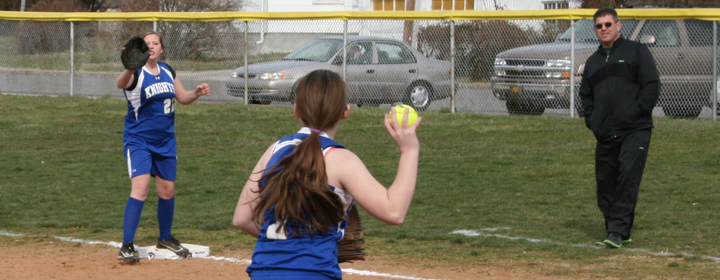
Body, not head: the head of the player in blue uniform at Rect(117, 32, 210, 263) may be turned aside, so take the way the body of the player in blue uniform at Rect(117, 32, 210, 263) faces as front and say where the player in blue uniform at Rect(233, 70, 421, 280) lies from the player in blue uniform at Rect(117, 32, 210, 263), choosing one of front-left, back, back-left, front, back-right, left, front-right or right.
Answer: front-right

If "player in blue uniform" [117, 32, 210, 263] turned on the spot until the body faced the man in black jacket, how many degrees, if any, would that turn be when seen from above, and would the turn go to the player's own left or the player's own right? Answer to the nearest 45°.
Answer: approximately 45° to the player's own left

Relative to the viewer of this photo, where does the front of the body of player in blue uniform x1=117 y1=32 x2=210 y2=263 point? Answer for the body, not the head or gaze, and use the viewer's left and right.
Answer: facing the viewer and to the right of the viewer

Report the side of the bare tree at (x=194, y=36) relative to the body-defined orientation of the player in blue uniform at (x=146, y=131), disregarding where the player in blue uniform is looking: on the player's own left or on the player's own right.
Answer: on the player's own left

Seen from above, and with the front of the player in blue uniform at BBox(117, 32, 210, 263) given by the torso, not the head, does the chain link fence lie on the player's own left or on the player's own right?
on the player's own left

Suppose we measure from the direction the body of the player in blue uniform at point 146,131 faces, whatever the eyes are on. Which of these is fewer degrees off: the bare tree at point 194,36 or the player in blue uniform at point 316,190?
the player in blue uniform
